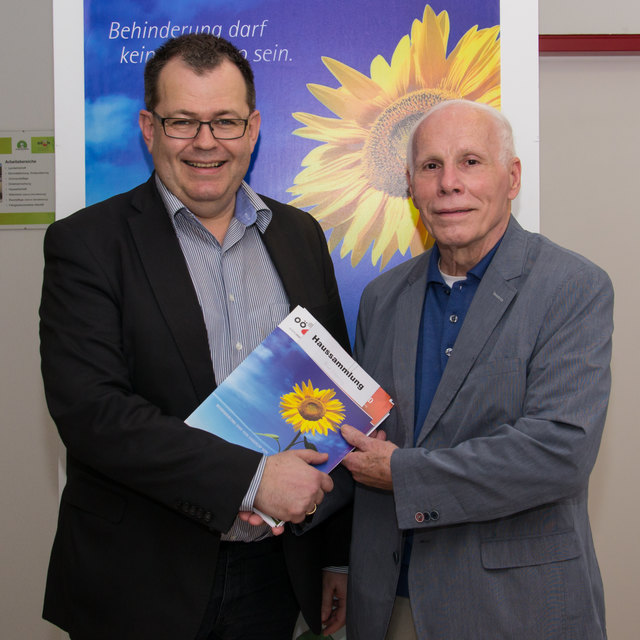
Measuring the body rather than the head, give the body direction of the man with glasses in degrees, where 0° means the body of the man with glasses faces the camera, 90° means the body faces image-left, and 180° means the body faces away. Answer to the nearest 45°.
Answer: approximately 315°

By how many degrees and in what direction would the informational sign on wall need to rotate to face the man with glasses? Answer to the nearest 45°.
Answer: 0° — it already faces them

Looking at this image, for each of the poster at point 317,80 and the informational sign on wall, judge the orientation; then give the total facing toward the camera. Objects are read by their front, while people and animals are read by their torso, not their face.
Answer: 2

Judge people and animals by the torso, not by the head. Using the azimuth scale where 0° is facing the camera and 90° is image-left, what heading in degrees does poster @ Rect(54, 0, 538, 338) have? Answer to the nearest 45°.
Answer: approximately 0°
